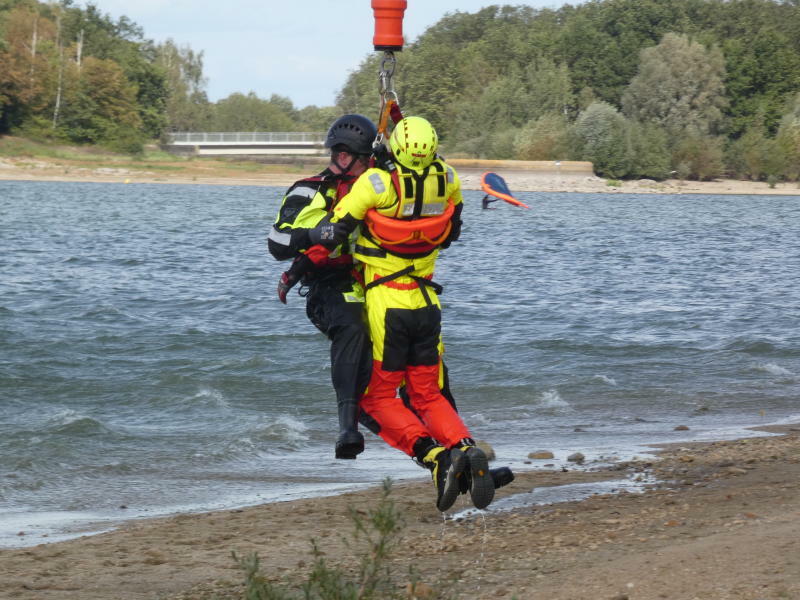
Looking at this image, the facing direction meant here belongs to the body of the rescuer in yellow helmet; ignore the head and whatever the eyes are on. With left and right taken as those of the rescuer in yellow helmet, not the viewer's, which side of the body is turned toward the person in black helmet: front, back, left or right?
front

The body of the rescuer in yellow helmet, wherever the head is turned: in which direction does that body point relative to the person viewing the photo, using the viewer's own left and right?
facing away from the viewer and to the left of the viewer
